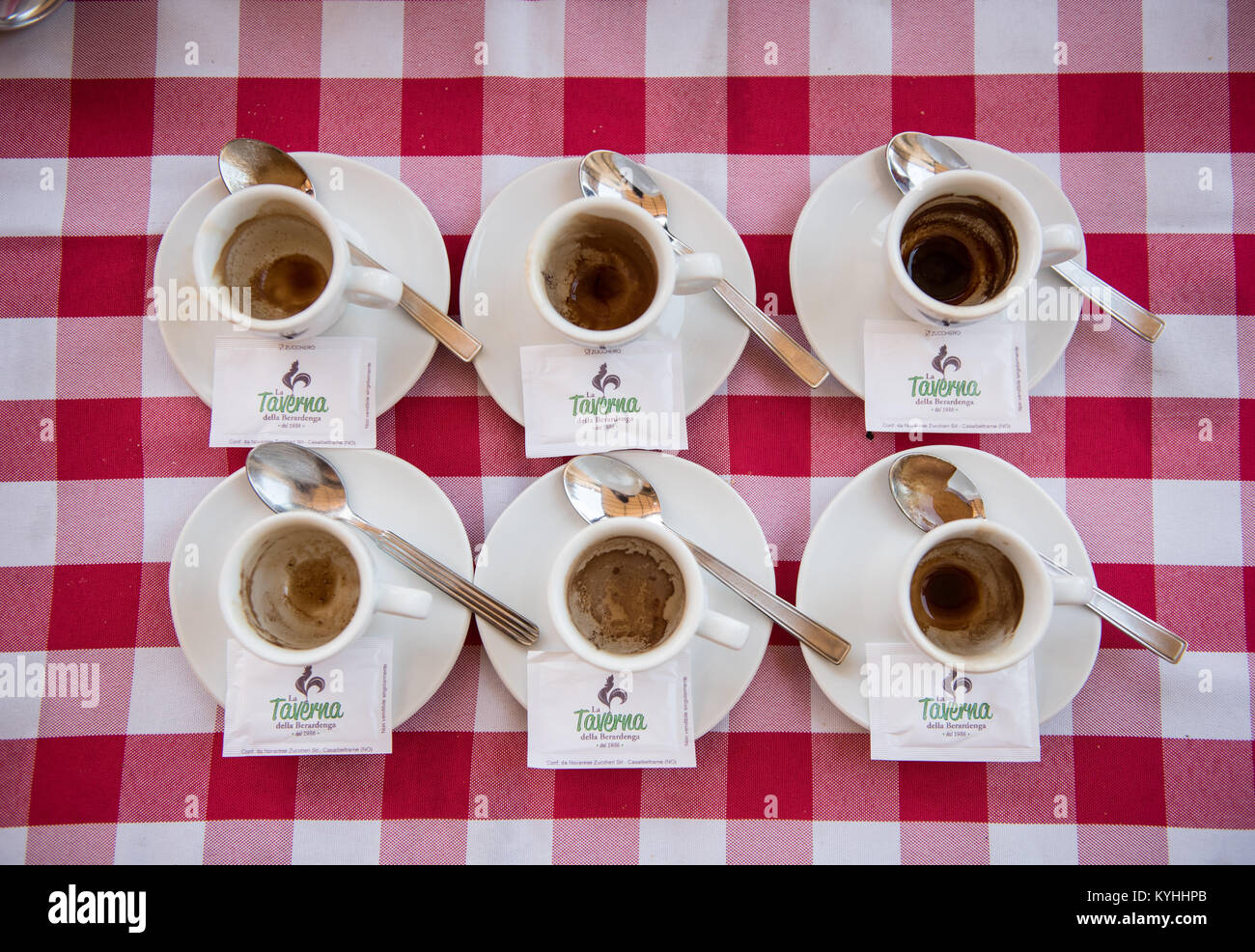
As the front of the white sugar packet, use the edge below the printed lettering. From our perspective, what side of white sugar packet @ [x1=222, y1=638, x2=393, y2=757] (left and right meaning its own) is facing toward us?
front

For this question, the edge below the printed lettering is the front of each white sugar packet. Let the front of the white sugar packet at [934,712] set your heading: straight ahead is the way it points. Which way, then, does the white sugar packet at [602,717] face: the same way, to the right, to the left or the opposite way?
the same way

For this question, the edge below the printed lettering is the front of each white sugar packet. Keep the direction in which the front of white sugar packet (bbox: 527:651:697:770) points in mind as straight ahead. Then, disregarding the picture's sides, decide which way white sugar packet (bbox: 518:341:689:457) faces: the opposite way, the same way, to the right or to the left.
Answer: the same way

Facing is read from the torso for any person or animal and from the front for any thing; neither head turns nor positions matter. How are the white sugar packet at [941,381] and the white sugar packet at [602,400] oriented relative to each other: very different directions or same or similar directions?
same or similar directions

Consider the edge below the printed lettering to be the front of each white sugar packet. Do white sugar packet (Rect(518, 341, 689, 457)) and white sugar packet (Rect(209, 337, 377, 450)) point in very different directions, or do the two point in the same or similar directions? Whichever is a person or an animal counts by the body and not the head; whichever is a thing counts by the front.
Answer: same or similar directions

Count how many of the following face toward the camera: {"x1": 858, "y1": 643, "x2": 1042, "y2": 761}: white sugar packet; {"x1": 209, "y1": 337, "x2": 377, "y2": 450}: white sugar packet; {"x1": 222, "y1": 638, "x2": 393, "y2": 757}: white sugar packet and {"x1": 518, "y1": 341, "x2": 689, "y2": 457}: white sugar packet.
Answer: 4

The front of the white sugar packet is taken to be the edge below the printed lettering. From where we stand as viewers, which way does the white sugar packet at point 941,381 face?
facing the viewer

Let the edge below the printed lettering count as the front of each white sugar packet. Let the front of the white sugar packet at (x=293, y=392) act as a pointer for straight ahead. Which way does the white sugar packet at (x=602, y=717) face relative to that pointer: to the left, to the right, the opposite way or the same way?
the same way
